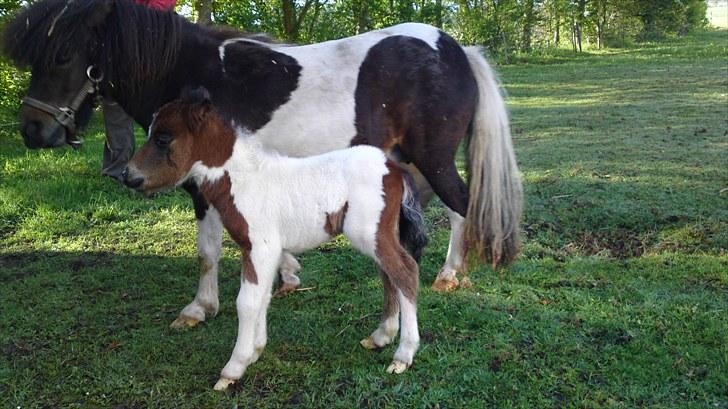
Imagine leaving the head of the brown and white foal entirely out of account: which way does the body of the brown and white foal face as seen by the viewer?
to the viewer's left

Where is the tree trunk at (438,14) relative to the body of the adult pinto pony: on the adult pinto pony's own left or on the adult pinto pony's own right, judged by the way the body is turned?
on the adult pinto pony's own right

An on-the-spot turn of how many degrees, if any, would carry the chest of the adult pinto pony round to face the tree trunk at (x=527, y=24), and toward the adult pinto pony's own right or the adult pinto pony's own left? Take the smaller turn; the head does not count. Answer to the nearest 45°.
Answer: approximately 135° to the adult pinto pony's own right

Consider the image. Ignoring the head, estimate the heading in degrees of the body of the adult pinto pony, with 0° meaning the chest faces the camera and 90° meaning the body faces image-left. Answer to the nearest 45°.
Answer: approximately 90°

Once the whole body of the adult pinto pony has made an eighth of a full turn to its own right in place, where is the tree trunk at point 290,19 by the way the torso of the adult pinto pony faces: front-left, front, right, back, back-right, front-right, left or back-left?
front-right

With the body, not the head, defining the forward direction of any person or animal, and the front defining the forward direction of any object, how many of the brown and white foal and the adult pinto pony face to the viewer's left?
2

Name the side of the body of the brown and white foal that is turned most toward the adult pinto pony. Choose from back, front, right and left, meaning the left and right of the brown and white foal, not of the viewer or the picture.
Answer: right
